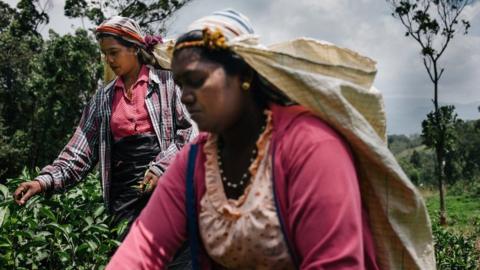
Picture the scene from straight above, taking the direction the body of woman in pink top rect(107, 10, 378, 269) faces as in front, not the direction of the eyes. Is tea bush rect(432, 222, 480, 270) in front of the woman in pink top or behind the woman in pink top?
behind

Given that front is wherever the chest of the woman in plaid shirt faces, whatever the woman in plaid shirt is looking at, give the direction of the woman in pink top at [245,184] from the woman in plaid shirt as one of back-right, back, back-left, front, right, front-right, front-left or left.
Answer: front-left

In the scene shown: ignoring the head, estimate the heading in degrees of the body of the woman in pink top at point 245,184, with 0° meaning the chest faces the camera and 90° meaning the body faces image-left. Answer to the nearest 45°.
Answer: approximately 45°

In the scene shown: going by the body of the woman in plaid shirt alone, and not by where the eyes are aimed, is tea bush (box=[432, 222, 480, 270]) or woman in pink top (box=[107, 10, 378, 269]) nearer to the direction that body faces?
the woman in pink top

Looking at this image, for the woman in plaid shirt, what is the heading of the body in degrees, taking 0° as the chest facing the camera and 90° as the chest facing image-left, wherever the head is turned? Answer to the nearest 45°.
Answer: approximately 45°

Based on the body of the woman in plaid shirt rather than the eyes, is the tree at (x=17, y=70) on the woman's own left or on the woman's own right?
on the woman's own right
